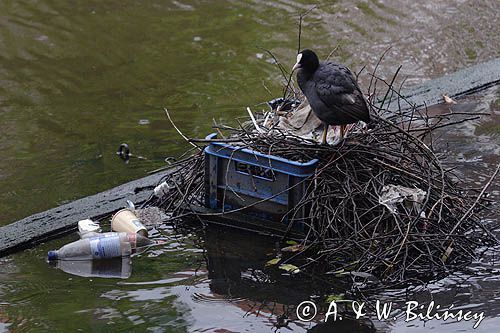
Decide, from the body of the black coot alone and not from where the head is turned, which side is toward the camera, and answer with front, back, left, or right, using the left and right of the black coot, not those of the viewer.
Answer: left
